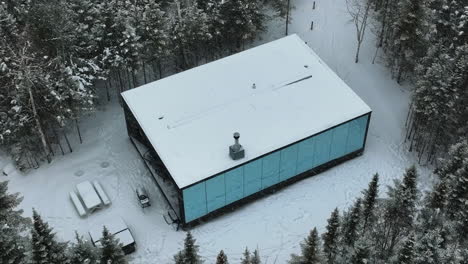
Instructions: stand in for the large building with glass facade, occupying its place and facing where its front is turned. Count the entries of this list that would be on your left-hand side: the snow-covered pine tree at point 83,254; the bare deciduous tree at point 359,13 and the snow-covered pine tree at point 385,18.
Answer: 2

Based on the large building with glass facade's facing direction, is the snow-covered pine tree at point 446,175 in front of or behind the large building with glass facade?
in front

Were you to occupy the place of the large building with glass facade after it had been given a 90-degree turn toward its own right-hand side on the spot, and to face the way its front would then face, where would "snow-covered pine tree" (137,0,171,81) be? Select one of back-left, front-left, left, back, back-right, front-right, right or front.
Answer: right

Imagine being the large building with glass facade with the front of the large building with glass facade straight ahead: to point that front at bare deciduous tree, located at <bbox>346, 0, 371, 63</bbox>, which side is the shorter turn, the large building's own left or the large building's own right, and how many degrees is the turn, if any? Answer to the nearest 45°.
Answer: approximately 90° to the large building's own left

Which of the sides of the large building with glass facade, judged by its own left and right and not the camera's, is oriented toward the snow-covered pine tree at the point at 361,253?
front

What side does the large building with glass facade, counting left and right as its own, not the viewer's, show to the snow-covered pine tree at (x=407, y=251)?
front

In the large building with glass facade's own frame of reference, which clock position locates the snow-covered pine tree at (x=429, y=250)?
The snow-covered pine tree is roughly at 12 o'clock from the large building with glass facade.

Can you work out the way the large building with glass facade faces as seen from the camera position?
facing the viewer and to the right of the viewer

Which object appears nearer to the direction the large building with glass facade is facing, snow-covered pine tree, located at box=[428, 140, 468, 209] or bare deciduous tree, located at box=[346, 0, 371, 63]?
the snow-covered pine tree

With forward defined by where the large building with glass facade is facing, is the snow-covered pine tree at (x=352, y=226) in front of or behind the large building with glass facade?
in front

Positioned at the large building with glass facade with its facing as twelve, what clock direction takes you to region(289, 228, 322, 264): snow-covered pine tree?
The snow-covered pine tree is roughly at 1 o'clock from the large building with glass facade.

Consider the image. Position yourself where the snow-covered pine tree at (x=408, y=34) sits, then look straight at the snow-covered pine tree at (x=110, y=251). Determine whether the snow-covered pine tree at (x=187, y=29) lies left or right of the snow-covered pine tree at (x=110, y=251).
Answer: right

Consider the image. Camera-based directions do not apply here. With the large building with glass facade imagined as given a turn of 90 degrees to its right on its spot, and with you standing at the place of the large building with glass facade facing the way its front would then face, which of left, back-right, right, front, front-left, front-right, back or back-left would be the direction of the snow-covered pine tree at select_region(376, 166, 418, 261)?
left

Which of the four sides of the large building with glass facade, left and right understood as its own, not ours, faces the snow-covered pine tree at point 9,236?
right

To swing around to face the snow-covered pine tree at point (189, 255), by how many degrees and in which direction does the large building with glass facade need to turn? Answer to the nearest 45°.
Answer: approximately 45° to its right

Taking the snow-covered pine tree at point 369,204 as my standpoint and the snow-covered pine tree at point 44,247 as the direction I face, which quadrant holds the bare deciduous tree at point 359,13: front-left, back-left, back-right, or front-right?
back-right

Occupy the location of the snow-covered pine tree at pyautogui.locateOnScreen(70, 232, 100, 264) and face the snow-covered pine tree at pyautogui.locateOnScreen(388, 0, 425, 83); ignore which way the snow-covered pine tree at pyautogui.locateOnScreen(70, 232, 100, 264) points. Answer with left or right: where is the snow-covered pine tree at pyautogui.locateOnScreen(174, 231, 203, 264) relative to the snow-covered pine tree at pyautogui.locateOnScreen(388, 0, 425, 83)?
right
